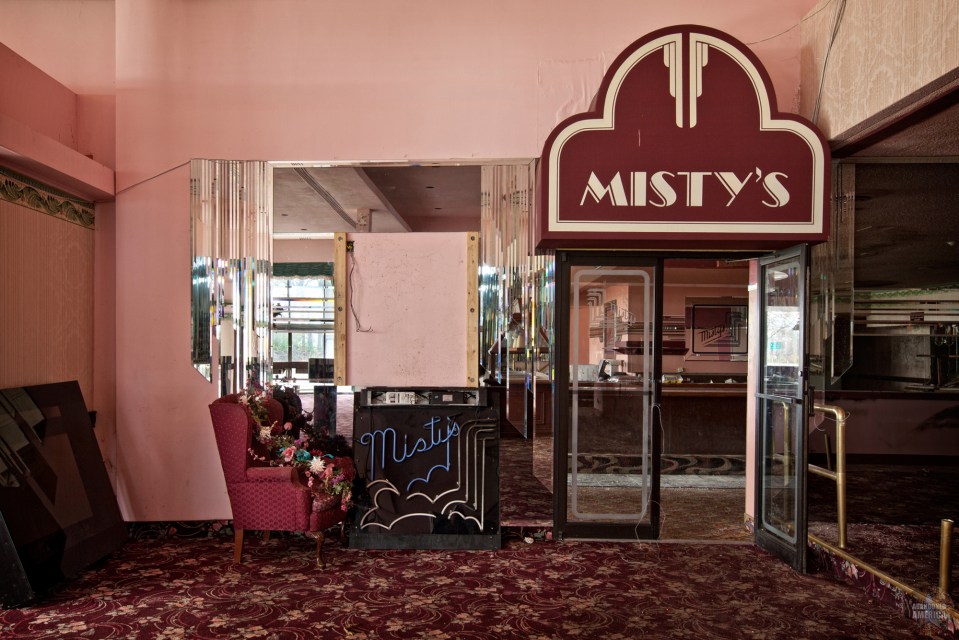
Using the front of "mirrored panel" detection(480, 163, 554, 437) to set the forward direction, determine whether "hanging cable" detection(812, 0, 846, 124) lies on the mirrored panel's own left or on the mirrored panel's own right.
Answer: on the mirrored panel's own left

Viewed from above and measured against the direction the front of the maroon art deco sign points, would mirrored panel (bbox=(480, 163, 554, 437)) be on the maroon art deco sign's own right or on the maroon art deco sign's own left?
on the maroon art deco sign's own right

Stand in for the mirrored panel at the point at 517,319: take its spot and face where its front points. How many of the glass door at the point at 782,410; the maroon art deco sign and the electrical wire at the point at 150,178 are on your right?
1

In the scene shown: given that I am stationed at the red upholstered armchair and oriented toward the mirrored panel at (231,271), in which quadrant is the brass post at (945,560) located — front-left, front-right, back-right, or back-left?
back-right
